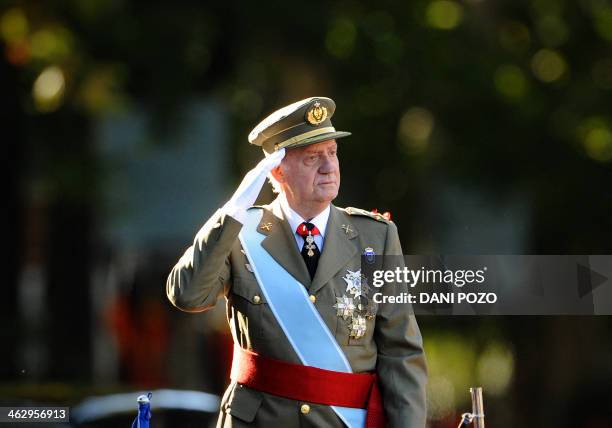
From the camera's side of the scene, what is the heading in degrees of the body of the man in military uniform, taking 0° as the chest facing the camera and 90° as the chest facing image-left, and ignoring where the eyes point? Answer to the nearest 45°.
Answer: approximately 0°
